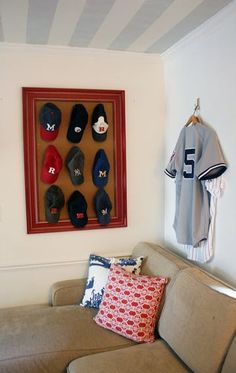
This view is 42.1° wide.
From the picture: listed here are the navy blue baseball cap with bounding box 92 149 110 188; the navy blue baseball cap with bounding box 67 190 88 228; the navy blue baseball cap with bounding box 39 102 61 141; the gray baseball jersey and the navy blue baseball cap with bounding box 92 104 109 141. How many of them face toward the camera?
4

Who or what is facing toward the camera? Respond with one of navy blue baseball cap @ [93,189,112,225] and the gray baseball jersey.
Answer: the navy blue baseball cap

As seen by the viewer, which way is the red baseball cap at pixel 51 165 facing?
toward the camera

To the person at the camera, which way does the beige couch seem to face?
facing the viewer and to the left of the viewer

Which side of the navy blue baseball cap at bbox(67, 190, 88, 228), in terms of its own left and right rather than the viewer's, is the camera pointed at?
front
